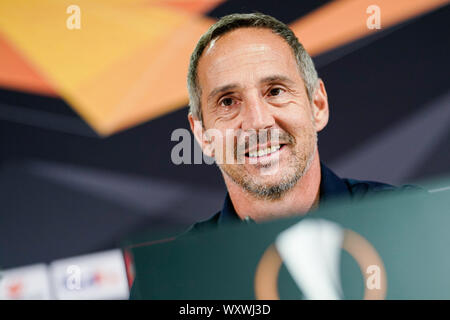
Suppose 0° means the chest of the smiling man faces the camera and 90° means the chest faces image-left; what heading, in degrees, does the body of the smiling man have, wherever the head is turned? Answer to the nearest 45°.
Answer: approximately 0°
